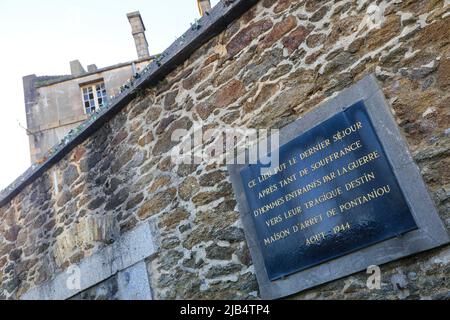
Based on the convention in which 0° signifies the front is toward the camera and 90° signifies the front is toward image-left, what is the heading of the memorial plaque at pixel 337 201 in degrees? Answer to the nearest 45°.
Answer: approximately 45°
